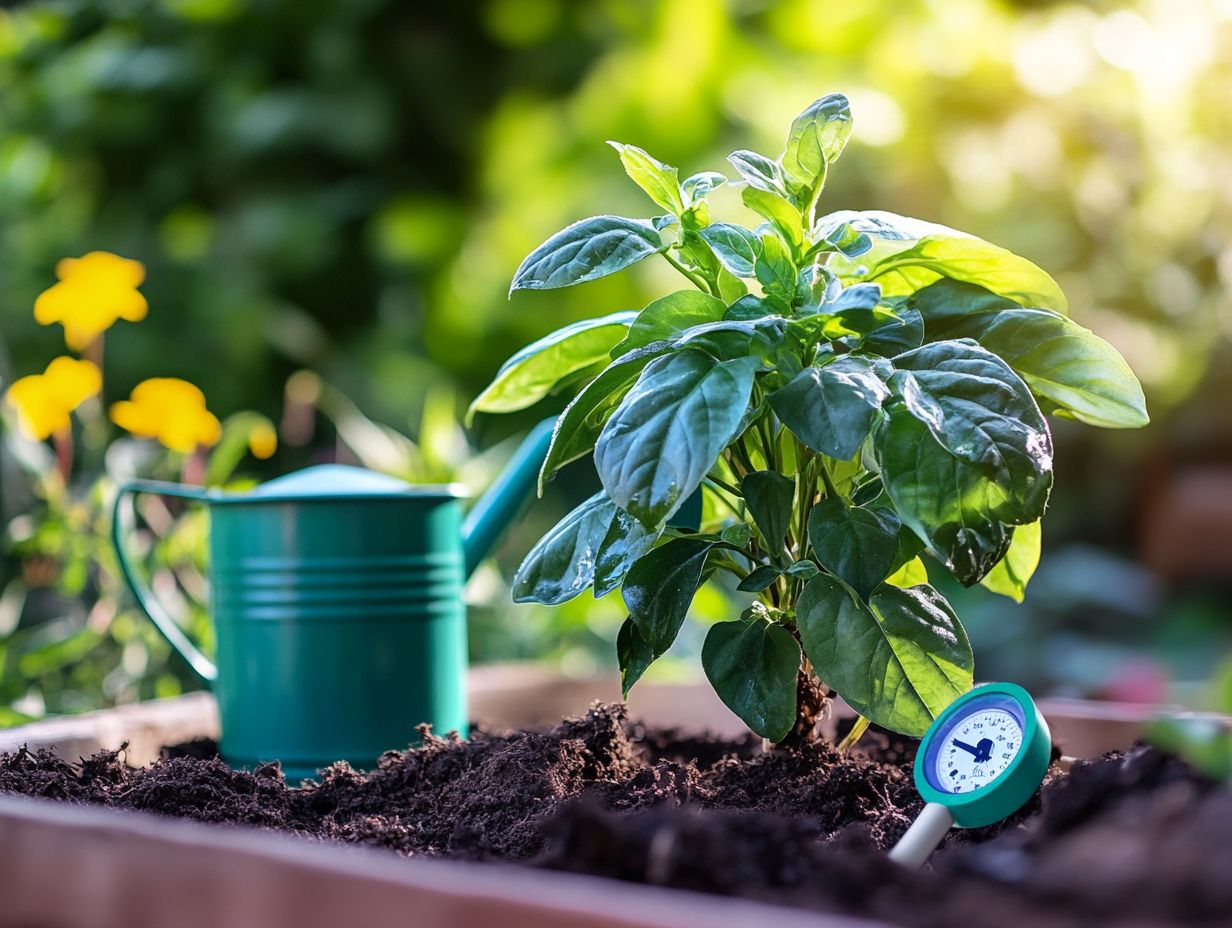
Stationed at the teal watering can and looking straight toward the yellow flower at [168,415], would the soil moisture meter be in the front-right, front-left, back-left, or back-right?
back-right

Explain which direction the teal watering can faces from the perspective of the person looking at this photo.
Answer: facing to the right of the viewer

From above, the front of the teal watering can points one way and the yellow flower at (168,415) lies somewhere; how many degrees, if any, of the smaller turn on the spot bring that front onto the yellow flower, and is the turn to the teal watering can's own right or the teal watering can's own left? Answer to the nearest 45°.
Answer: approximately 90° to the teal watering can's own left
